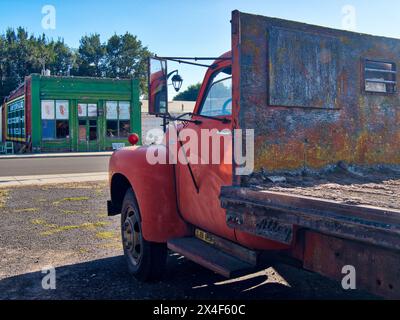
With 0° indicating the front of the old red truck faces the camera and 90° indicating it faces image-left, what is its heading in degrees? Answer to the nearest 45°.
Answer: approximately 135°

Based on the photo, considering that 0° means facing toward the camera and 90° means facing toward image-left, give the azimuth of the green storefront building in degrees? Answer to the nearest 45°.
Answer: approximately 0°
